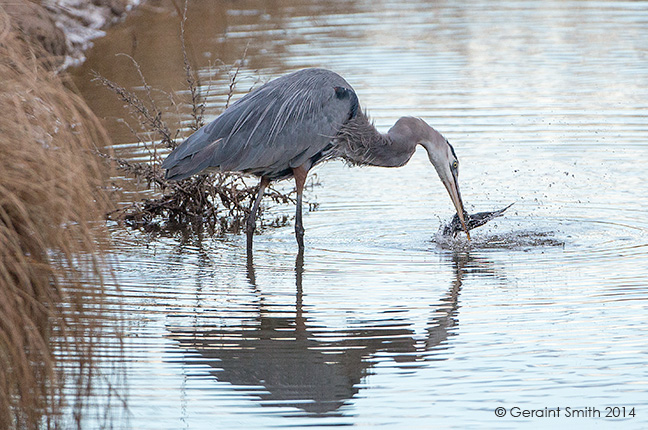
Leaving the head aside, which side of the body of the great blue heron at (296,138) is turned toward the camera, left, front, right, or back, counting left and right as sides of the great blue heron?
right

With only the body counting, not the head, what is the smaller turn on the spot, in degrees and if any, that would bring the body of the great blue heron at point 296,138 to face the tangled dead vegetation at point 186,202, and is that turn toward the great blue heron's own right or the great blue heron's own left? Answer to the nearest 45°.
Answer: approximately 135° to the great blue heron's own left
